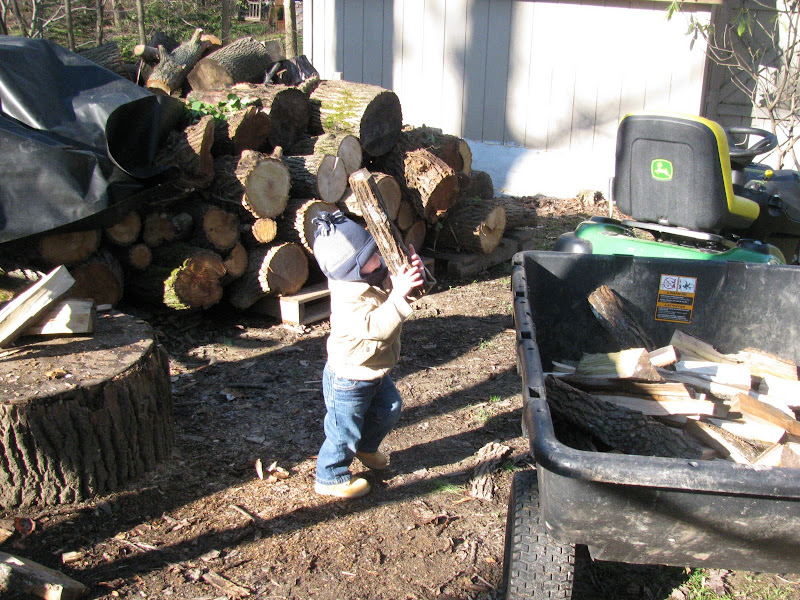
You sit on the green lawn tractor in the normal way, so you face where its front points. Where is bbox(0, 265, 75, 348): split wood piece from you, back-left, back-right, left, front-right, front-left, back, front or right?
back

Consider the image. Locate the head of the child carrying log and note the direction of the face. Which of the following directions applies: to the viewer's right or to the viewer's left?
to the viewer's right

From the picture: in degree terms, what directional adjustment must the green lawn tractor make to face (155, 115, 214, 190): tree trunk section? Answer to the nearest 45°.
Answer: approximately 135° to its left

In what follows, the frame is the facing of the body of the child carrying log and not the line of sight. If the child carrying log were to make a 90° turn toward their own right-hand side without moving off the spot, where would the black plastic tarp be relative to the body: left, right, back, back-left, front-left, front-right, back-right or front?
back-right

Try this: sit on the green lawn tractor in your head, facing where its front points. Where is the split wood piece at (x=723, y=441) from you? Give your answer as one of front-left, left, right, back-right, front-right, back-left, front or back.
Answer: back-right

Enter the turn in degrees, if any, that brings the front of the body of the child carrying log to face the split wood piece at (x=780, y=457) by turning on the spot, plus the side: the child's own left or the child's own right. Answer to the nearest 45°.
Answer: approximately 45° to the child's own right

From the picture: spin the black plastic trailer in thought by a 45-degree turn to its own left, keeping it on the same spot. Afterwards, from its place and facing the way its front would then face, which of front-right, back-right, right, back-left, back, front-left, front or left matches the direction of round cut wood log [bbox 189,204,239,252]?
front

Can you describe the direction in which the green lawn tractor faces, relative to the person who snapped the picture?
facing away from the viewer and to the right of the viewer

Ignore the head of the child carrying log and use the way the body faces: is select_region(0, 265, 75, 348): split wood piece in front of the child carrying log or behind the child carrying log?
behind

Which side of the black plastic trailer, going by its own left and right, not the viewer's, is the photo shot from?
back

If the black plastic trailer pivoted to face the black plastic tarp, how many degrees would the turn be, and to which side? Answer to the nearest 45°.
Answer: approximately 45° to its left

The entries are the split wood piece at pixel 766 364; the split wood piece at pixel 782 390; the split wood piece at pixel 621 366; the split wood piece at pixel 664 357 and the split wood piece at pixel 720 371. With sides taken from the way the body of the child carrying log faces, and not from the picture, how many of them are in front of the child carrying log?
5

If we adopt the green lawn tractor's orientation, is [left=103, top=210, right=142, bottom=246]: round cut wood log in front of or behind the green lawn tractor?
behind

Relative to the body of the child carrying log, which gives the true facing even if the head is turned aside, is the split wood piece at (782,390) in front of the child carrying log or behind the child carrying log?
in front
